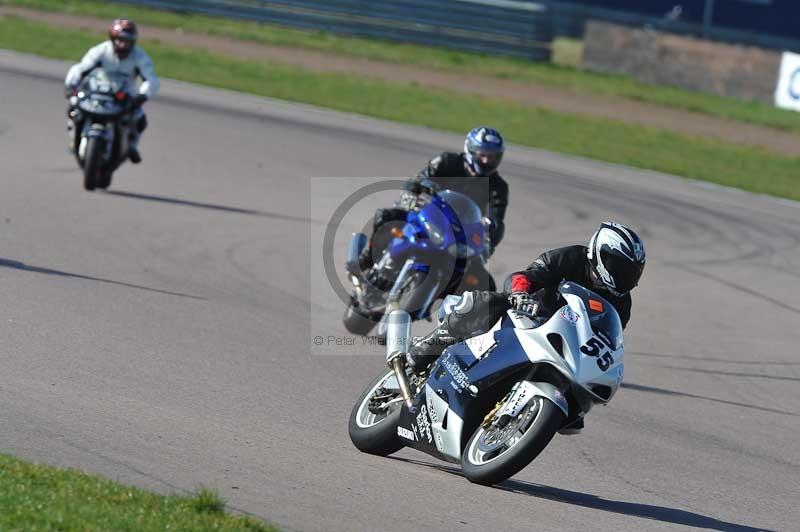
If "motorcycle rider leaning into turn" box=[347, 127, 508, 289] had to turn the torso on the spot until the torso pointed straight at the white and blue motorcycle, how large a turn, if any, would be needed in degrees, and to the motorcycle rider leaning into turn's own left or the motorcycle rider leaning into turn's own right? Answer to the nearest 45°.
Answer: approximately 45° to the motorcycle rider leaning into turn's own right

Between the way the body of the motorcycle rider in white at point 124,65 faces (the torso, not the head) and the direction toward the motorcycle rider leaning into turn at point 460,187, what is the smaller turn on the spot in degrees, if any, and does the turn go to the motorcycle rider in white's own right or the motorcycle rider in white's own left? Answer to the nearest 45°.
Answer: approximately 45° to the motorcycle rider in white's own left

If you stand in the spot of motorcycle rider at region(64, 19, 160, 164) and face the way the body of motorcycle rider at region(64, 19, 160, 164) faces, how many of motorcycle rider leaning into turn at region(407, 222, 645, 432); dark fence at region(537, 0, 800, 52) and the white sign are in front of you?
1

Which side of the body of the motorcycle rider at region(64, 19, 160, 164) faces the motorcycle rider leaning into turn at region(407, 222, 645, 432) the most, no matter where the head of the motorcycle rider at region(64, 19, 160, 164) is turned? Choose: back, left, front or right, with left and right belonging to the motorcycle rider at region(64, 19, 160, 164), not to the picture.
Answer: front

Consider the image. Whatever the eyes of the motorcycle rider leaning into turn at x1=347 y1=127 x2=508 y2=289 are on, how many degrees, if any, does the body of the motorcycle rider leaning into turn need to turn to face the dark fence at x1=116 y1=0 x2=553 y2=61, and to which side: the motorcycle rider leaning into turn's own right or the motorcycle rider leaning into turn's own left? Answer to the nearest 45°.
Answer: approximately 135° to the motorcycle rider leaning into turn's own left

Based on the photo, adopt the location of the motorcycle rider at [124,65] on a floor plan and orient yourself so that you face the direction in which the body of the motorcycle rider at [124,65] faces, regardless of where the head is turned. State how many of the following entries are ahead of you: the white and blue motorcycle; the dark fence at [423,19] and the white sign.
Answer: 1

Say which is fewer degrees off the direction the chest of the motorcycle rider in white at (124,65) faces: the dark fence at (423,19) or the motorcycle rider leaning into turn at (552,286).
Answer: the motorcycle rider leaning into turn

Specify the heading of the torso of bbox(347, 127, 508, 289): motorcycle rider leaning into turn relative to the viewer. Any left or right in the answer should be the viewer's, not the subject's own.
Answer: facing the viewer and to the right of the viewer

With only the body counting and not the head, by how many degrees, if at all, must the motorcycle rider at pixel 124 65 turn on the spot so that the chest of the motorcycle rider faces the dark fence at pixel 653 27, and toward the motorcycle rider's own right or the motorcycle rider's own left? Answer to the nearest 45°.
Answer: approximately 135° to the motorcycle rider's own left

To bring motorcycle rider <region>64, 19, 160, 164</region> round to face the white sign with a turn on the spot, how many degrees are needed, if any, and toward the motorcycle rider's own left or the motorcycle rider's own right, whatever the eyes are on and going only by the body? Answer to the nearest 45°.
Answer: approximately 135° to the motorcycle rider's own left

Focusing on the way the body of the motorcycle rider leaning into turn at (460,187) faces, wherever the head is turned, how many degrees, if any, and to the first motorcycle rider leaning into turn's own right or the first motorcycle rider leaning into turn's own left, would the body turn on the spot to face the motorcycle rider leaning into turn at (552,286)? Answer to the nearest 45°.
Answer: approximately 45° to the first motorcycle rider leaning into turn's own right

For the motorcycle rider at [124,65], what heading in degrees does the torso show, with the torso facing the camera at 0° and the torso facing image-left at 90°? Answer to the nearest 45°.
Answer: approximately 0°

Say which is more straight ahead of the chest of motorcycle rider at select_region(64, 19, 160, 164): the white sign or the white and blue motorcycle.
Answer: the white and blue motorcycle

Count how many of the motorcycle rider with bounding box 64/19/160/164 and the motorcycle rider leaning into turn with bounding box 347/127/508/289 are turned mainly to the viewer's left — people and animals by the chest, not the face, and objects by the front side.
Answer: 0

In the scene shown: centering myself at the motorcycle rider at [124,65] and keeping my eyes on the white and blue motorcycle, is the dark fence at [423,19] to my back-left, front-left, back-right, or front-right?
back-left

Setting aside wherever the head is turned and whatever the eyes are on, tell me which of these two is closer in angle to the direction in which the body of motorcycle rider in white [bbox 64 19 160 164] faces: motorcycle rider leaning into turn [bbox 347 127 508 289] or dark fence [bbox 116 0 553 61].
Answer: the motorcycle rider leaning into turn
